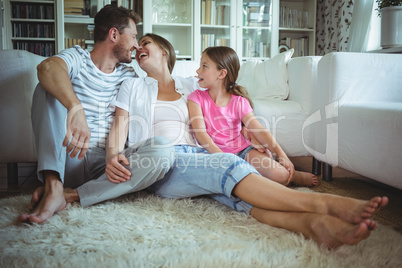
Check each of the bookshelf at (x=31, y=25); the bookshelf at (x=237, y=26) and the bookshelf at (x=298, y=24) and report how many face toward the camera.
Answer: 3

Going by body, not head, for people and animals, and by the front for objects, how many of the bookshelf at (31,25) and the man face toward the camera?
2

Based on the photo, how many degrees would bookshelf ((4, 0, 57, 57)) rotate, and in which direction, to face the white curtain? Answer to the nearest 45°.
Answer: approximately 45° to its left

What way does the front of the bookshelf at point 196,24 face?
toward the camera

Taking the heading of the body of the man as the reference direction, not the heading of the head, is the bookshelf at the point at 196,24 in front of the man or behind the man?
behind

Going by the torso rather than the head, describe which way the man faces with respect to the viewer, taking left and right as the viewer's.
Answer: facing the viewer

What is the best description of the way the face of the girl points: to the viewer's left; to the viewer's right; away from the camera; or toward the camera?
to the viewer's left

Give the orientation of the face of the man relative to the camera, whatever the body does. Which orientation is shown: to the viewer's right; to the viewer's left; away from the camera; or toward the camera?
to the viewer's right

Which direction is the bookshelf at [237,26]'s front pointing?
toward the camera

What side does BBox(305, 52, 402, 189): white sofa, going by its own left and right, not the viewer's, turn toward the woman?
front

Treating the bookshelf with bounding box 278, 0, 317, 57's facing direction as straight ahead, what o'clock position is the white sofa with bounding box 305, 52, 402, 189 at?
The white sofa is roughly at 12 o'clock from the bookshelf.
